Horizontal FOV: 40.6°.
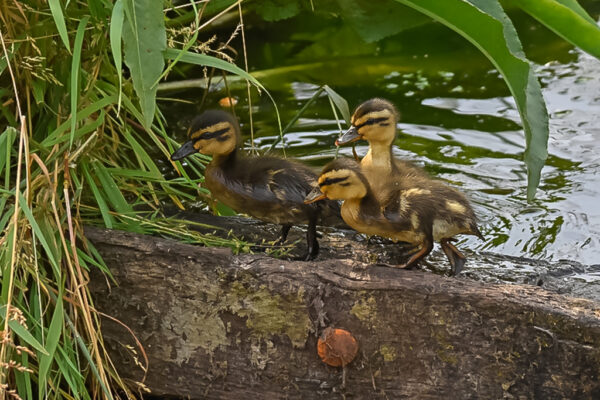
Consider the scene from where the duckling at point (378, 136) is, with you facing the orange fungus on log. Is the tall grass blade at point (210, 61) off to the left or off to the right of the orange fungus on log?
right

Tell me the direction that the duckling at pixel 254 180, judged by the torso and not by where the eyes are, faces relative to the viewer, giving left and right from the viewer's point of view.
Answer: facing to the left of the viewer

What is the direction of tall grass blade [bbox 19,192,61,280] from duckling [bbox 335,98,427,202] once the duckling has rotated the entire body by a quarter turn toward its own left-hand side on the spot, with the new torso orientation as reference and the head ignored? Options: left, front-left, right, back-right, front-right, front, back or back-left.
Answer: front-right

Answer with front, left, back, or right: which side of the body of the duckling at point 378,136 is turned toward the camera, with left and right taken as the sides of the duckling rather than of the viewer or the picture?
left

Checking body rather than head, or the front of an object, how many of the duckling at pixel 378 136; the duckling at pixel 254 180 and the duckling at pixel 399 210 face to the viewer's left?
3

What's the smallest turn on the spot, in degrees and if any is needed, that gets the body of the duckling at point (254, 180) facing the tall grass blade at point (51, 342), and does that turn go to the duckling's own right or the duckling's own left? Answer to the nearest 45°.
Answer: approximately 45° to the duckling's own left

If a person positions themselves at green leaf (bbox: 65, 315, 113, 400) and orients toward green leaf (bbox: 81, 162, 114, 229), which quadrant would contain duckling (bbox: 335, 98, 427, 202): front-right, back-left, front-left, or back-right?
front-right

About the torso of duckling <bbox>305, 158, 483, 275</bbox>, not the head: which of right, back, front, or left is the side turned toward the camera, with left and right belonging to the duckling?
left

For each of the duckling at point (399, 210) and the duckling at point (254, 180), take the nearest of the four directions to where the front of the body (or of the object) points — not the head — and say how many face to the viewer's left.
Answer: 2

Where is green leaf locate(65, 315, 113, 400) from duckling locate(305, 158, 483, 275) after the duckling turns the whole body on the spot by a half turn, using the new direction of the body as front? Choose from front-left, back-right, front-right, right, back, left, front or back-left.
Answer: back-right

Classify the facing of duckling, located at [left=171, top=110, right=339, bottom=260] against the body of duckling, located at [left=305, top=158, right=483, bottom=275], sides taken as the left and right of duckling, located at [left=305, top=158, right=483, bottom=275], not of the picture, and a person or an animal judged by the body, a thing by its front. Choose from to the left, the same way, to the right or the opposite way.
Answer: the same way

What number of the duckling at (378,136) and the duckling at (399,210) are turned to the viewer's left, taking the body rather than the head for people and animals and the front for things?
2

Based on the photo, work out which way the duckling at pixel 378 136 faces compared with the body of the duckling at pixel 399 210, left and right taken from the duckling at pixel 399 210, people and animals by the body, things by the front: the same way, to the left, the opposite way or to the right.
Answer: the same way

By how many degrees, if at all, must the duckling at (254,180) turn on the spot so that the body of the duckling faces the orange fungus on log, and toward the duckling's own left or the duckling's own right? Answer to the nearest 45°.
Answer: approximately 90° to the duckling's own left

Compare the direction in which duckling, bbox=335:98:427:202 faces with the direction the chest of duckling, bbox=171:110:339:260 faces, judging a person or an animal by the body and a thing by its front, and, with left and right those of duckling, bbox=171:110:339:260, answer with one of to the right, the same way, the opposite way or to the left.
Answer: the same way

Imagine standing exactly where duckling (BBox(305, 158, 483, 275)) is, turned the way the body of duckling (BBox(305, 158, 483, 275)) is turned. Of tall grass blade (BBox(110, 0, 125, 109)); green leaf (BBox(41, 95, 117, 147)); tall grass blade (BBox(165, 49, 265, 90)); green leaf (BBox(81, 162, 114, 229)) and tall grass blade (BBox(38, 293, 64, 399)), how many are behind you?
0

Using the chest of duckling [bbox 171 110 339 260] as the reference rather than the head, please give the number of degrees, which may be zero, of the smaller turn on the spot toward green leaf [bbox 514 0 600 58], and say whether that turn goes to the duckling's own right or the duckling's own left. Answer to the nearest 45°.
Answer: approximately 180°
